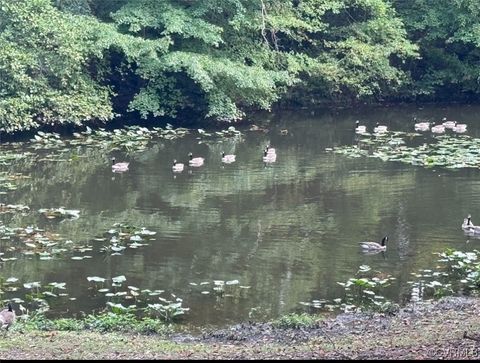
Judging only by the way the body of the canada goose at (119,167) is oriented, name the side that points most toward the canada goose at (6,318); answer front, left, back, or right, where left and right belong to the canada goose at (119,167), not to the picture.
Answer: left

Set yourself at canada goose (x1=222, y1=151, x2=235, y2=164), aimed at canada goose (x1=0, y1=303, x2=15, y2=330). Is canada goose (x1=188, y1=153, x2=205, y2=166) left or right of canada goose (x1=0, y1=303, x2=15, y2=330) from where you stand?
right

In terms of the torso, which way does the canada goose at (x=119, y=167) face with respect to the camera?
to the viewer's left

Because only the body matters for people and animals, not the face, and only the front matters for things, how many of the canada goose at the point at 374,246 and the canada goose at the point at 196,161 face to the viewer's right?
1

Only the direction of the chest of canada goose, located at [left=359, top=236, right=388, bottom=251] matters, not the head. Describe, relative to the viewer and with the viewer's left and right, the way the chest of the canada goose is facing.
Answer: facing to the right of the viewer

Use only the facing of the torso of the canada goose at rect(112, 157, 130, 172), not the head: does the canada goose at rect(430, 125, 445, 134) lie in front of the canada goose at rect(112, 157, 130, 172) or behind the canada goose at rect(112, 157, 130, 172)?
behind

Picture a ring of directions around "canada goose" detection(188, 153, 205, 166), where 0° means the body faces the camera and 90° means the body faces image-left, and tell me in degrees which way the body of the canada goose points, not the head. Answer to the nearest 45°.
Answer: approximately 90°

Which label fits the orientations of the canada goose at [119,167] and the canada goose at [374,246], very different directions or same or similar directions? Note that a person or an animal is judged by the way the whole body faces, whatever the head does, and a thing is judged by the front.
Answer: very different directions

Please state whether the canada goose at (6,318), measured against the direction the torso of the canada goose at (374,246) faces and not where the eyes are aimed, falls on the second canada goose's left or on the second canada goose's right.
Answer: on the second canada goose's right
